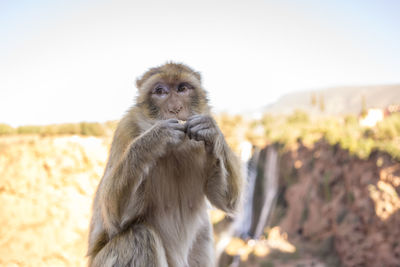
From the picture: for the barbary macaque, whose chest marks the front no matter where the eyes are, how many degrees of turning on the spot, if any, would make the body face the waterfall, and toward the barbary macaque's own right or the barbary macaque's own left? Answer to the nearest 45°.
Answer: approximately 180°

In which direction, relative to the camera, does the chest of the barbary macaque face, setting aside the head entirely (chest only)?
toward the camera
